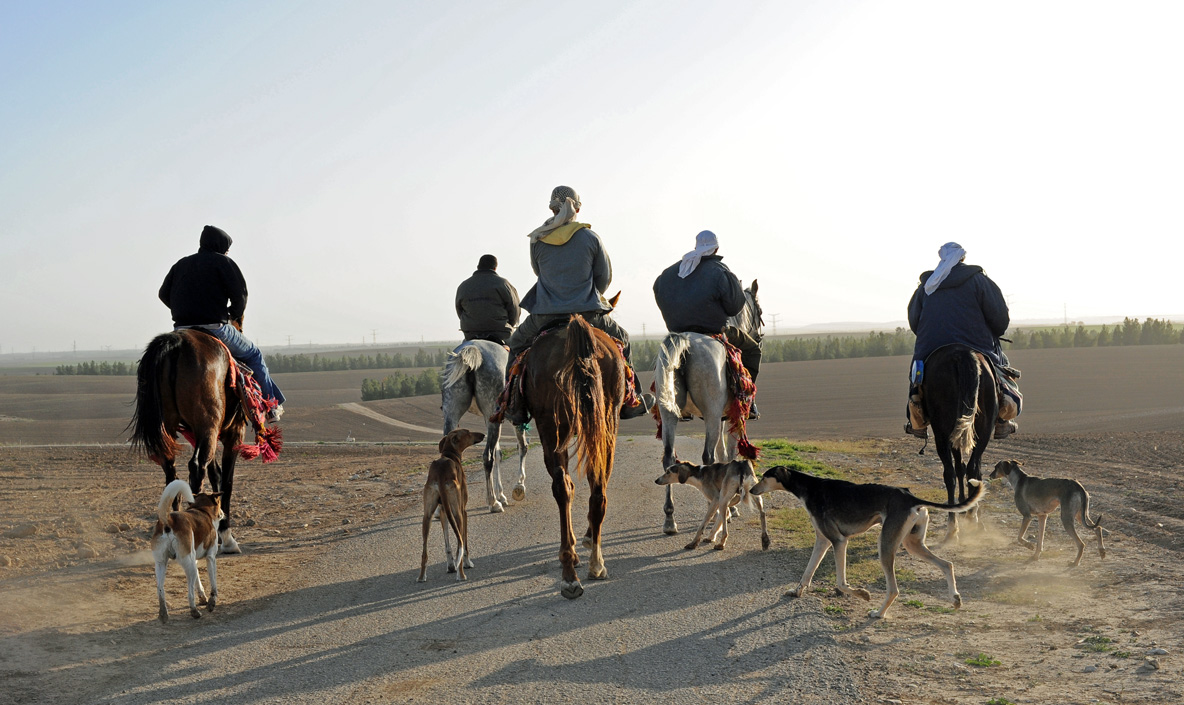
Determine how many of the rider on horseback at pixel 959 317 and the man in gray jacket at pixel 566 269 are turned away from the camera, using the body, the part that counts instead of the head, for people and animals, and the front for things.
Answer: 2

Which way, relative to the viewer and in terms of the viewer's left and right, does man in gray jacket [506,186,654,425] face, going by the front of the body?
facing away from the viewer

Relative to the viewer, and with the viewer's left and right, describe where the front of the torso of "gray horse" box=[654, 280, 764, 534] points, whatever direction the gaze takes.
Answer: facing away from the viewer and to the right of the viewer

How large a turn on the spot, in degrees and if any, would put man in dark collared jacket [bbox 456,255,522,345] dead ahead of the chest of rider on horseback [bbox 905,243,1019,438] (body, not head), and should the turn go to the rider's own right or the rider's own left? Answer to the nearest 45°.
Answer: approximately 90° to the rider's own left

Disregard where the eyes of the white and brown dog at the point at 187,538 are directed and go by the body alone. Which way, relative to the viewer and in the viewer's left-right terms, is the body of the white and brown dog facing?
facing away from the viewer and to the right of the viewer

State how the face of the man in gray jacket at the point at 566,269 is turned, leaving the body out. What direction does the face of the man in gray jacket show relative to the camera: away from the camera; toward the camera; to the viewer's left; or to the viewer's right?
away from the camera

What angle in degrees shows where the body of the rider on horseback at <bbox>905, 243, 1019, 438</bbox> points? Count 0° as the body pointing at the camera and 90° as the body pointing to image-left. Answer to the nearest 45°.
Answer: approximately 180°

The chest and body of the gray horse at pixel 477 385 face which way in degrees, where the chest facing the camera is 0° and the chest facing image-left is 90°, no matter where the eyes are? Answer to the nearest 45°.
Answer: approximately 225°

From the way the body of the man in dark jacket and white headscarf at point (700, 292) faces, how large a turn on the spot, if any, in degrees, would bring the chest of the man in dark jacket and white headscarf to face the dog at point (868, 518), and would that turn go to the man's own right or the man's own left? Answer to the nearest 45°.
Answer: approximately 135° to the man's own right

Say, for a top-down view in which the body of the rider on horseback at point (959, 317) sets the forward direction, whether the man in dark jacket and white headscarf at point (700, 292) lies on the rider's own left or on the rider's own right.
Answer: on the rider's own left

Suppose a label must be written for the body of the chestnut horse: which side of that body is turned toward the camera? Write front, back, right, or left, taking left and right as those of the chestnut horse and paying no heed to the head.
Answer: back
